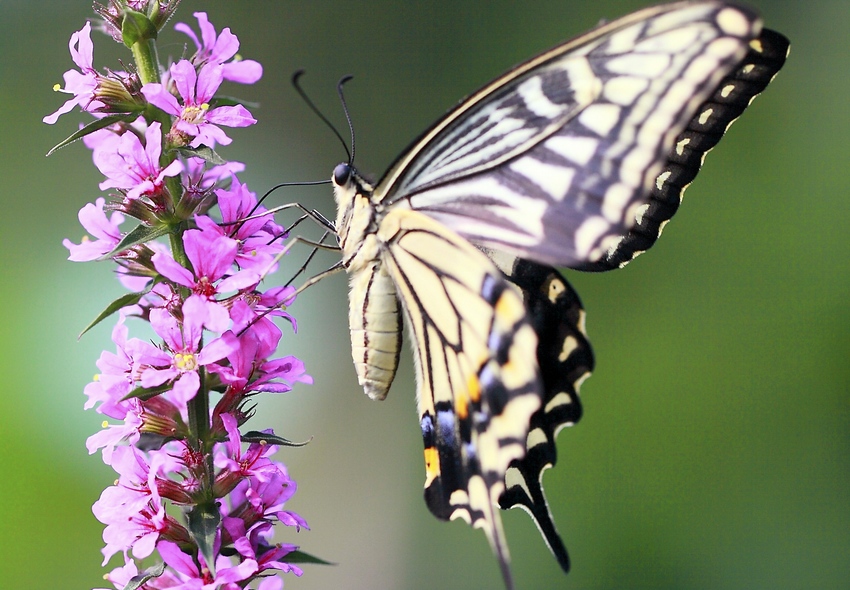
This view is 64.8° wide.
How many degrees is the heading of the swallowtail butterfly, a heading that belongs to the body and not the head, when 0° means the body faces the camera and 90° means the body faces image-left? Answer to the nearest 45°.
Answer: approximately 90°

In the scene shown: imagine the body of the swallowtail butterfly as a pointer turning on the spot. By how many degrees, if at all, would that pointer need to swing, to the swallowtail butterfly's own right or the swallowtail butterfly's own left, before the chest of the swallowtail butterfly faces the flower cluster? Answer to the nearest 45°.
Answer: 0° — it already faces it
